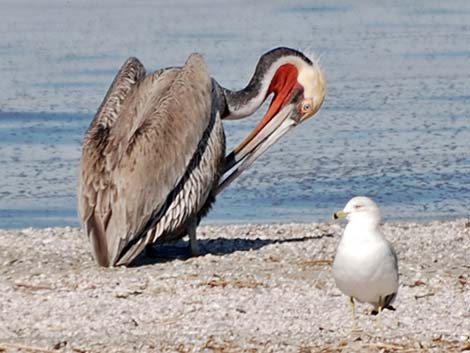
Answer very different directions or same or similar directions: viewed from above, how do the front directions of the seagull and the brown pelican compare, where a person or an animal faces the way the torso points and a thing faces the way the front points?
very different directions

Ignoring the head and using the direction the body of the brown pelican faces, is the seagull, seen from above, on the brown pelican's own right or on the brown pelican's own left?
on the brown pelican's own right

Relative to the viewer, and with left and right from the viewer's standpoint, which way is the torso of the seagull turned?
facing the viewer and to the left of the viewer

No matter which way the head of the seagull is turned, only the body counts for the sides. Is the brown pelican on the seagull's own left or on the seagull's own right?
on the seagull's own right

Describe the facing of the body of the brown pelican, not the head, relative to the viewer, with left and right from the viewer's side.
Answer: facing away from the viewer and to the right of the viewer
